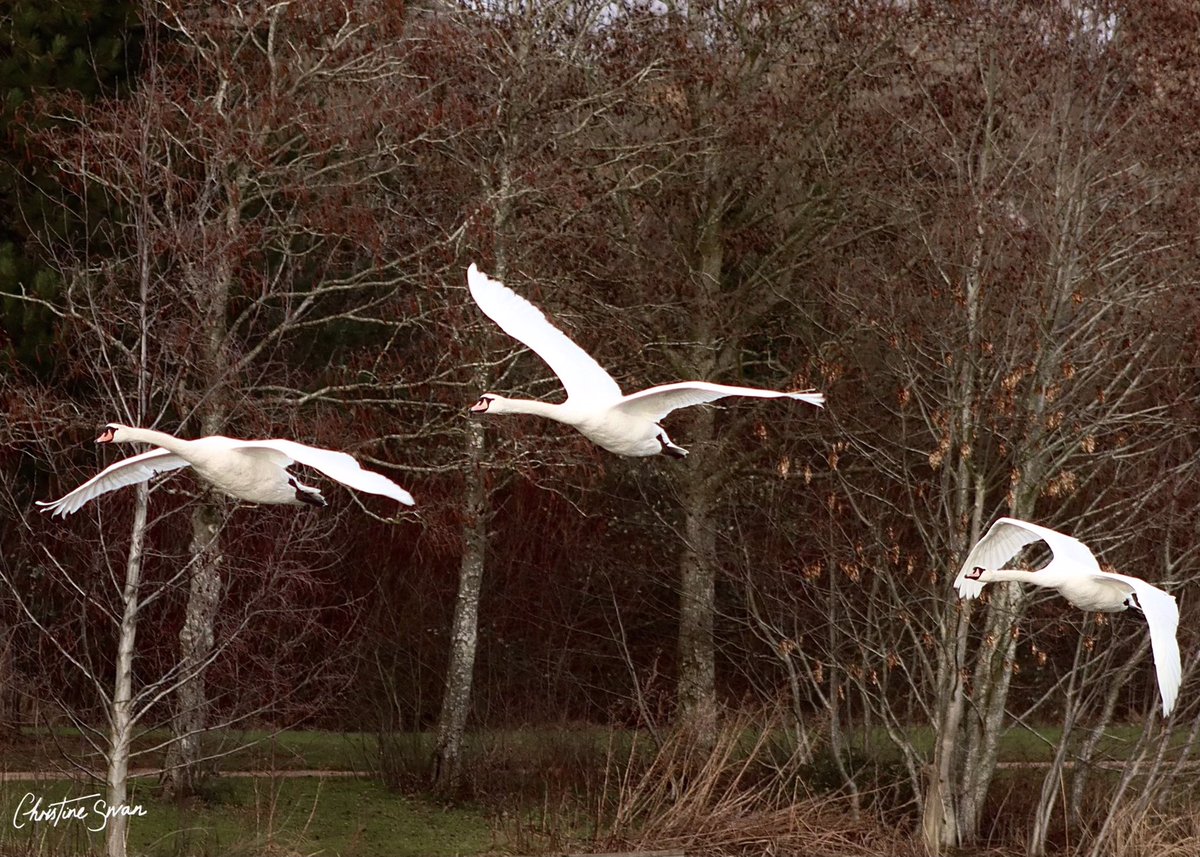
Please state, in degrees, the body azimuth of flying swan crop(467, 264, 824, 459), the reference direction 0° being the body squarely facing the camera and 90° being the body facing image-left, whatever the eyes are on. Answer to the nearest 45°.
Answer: approximately 45°

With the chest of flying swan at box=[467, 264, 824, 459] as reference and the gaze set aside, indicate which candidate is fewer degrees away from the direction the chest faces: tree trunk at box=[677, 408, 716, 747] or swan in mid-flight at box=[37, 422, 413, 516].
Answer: the swan in mid-flight

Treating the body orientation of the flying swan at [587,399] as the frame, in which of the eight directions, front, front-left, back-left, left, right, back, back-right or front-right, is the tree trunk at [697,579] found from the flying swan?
back-right

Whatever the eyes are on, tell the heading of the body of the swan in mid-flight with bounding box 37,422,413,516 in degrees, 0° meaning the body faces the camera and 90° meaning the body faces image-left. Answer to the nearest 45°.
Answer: approximately 45°

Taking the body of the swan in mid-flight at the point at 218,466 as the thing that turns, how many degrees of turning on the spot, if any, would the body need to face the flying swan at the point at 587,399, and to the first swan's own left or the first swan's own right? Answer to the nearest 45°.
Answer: approximately 135° to the first swan's own left

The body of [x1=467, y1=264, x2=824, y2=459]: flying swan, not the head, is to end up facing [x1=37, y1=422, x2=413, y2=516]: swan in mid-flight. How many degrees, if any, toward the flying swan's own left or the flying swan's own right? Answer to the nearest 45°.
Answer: approximately 45° to the flying swan's own right

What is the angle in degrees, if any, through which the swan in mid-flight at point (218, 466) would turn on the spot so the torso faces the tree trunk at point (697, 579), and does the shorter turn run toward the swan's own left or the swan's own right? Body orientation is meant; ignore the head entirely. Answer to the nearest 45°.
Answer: approximately 180°
